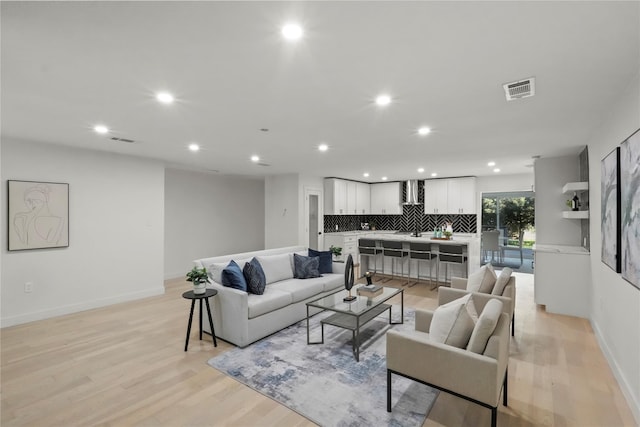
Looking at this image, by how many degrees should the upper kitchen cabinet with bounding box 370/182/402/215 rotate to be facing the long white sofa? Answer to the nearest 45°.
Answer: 0° — it already faces it

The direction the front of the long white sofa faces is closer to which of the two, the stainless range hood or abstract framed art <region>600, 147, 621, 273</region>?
the abstract framed art

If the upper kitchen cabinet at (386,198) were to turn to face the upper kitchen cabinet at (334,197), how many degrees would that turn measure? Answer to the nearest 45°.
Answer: approximately 45° to its right

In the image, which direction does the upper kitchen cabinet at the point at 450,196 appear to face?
toward the camera

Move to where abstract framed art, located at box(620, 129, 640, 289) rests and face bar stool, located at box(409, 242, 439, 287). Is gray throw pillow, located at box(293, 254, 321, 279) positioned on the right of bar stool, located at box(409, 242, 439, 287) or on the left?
left

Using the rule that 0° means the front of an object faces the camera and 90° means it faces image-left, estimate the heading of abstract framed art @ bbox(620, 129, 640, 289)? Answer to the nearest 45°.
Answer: approximately 90°

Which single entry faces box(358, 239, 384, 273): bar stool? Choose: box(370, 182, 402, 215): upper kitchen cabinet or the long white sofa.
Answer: the upper kitchen cabinet

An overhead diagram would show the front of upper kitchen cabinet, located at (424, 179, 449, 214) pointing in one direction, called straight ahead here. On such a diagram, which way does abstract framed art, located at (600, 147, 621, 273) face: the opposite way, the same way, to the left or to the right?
to the right

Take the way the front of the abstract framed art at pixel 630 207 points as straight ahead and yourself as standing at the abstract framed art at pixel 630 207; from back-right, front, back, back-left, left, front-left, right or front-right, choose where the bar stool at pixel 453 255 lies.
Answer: front-right

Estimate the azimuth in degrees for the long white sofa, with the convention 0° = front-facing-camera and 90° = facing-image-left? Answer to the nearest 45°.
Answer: approximately 315°

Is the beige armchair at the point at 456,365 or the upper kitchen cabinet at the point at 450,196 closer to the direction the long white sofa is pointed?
the beige armchair

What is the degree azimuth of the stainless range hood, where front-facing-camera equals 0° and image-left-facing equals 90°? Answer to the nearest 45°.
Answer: approximately 0°

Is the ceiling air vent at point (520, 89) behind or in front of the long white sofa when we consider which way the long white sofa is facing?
in front

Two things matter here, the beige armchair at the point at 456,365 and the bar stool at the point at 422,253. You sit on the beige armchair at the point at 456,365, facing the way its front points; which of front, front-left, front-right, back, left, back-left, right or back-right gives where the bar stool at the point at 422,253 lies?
right

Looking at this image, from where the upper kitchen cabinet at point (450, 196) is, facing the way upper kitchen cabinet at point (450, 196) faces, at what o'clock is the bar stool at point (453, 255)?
The bar stool is roughly at 12 o'clock from the upper kitchen cabinet.

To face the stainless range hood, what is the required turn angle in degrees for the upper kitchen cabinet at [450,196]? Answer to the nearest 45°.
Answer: approximately 90° to its right
